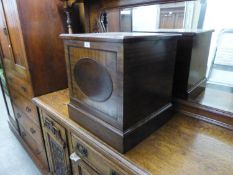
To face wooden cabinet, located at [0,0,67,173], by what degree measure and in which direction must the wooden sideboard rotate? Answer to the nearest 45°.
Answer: approximately 90° to its right

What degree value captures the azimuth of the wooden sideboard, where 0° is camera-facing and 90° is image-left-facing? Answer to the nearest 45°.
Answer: approximately 45°
